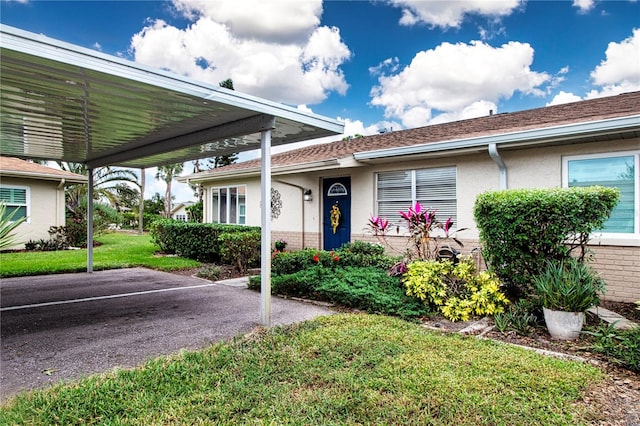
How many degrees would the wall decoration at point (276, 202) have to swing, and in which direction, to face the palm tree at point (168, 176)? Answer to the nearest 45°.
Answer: approximately 135° to its right

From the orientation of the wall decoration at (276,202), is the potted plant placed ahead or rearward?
ahead

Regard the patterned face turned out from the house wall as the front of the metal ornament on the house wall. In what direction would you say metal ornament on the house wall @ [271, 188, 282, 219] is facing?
toward the camera

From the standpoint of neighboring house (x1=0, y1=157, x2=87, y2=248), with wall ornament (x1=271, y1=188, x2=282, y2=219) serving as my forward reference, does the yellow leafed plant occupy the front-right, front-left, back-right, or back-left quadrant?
front-right

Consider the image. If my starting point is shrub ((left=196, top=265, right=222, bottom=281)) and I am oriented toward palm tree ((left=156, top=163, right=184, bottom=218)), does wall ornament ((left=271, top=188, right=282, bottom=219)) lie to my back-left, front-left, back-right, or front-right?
front-right
